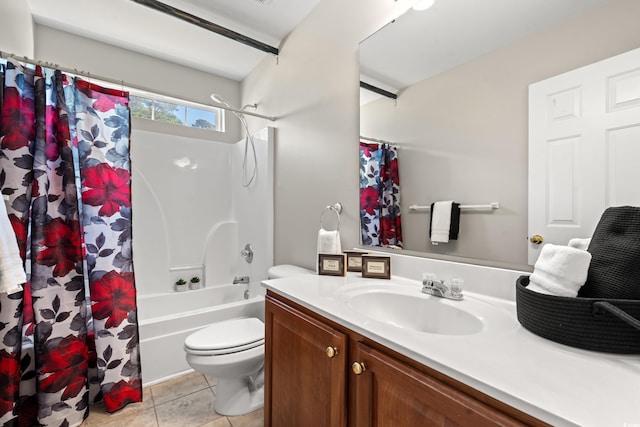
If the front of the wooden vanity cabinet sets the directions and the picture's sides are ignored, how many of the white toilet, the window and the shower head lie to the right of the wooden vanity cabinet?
3

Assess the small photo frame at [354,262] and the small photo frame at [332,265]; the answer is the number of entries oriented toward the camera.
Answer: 2

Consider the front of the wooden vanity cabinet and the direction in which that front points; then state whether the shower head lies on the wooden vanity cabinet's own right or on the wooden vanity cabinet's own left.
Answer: on the wooden vanity cabinet's own right

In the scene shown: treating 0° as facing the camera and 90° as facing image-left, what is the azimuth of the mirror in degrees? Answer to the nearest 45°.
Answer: approximately 45°

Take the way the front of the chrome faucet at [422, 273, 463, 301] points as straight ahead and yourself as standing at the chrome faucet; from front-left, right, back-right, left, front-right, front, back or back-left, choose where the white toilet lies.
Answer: front-right

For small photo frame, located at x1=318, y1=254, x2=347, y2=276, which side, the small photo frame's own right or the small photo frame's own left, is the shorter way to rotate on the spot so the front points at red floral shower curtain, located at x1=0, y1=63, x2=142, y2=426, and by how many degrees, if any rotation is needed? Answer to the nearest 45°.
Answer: approximately 90° to the small photo frame's own right

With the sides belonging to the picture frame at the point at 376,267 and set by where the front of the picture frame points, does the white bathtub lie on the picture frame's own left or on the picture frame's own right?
on the picture frame's own right

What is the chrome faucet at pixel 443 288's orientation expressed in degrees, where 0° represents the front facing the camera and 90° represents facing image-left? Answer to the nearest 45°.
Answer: approximately 45°

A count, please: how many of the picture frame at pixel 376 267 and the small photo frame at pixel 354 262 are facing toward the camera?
2

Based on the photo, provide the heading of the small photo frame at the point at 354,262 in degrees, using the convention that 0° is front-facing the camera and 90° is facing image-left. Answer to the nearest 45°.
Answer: approximately 0°

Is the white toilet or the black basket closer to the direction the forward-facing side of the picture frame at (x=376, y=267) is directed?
the black basket
